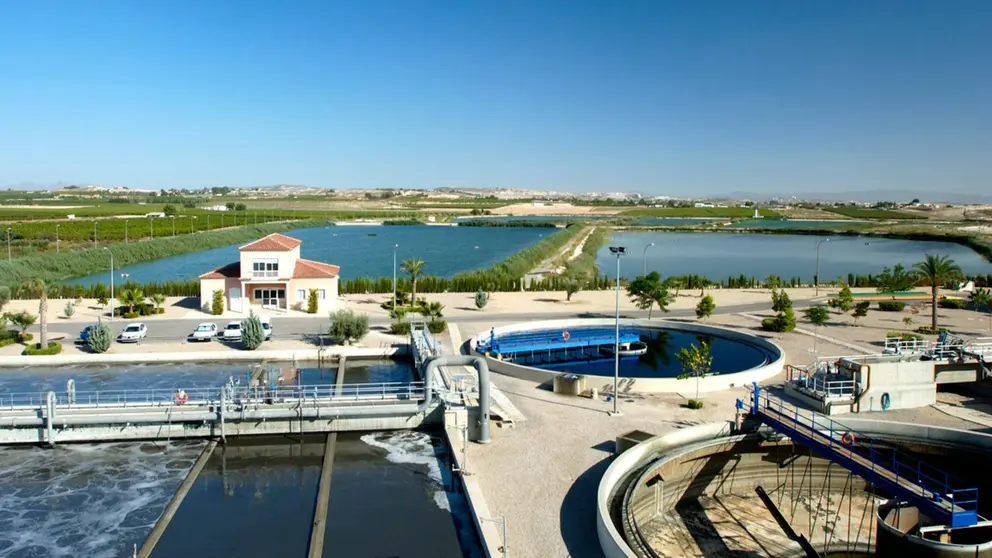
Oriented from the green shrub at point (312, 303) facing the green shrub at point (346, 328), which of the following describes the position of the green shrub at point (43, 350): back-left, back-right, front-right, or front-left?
front-right

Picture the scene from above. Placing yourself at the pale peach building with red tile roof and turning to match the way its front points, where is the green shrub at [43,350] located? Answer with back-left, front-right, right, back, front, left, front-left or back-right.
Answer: front-right

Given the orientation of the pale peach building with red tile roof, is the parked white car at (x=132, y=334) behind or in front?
in front

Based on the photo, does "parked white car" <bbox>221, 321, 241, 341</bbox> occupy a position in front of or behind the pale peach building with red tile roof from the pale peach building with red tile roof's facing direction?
in front

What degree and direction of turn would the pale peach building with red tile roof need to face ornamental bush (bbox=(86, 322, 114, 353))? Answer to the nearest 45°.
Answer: approximately 45° to its right

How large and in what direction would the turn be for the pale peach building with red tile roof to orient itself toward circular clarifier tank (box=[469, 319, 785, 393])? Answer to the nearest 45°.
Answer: approximately 45° to its left

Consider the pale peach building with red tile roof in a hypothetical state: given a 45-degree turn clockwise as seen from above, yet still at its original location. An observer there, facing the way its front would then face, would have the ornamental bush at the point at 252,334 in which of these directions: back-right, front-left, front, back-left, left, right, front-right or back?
front-left

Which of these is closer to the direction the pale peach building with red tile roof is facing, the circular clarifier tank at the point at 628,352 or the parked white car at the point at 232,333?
the parked white car

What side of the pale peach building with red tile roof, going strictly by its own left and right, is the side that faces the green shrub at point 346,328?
front

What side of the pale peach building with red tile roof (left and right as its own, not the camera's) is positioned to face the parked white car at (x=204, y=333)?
front

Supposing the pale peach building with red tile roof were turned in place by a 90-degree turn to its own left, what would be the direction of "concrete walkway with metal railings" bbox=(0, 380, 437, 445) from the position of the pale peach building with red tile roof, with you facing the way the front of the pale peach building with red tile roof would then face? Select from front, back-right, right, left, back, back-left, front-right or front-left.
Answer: right

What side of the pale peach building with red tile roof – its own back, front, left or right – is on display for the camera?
front
